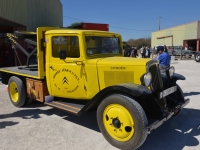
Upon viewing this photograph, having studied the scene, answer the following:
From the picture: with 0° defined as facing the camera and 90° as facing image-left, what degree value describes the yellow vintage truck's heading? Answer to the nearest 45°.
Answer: approximately 315°
